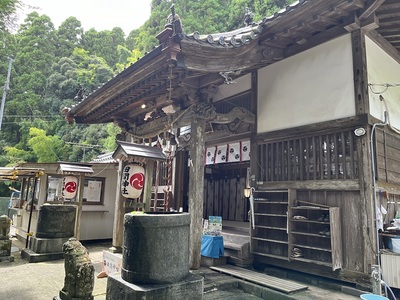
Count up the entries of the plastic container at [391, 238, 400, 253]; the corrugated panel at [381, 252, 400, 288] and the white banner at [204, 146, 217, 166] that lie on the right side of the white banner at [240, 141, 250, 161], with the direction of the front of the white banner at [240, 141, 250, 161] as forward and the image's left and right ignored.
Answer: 1

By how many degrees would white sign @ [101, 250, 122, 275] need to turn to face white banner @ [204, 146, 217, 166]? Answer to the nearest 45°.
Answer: approximately 180°

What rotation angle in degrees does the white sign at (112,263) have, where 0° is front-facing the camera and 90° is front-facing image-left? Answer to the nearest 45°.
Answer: approximately 45°

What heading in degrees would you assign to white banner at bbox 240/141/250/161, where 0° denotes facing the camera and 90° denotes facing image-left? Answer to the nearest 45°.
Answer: approximately 45°

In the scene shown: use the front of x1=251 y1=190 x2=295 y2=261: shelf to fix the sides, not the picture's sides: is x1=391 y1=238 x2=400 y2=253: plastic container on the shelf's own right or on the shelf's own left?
on the shelf's own left

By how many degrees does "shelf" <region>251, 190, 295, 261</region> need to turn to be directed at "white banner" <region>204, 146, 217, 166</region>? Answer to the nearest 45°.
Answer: approximately 90° to its right

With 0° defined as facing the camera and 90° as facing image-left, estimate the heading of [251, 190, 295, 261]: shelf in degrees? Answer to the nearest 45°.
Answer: approximately 45°
